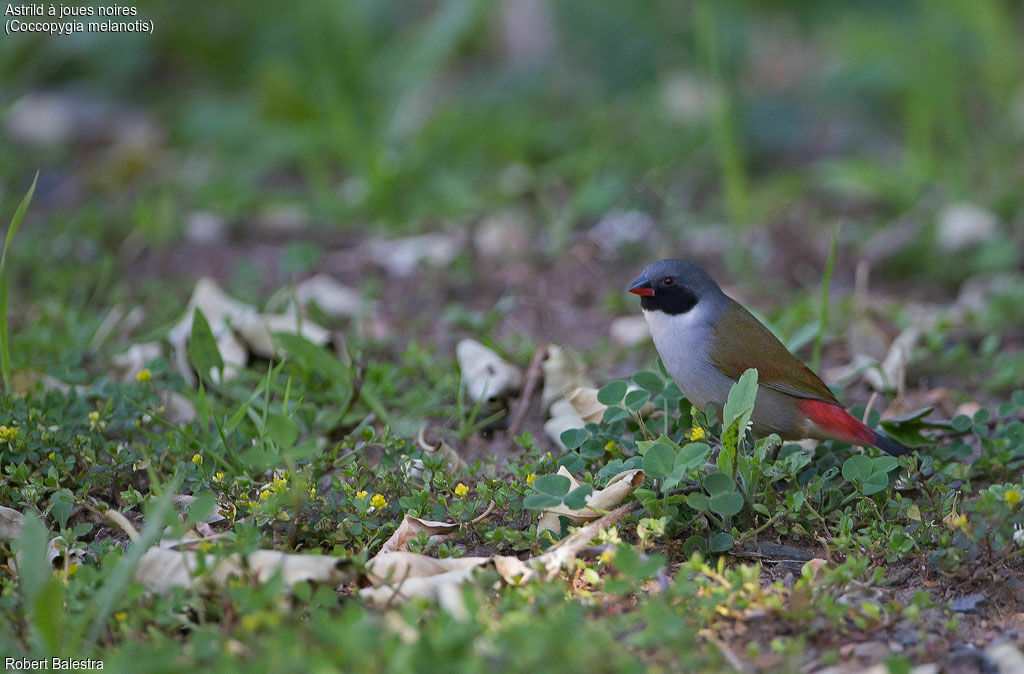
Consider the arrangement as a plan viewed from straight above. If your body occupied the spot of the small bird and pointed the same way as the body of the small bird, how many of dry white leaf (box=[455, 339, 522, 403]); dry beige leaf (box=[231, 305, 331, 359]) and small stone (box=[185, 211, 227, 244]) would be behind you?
0

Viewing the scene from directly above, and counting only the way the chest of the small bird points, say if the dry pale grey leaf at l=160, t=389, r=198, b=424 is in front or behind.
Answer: in front

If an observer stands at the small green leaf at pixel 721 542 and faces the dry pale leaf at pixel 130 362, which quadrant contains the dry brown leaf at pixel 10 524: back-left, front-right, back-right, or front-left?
front-left

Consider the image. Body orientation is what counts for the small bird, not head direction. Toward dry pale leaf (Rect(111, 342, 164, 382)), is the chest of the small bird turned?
yes

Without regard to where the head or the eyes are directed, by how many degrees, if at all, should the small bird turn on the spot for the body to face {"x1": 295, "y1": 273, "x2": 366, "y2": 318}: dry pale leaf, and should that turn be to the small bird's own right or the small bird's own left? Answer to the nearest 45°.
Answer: approximately 45° to the small bird's own right

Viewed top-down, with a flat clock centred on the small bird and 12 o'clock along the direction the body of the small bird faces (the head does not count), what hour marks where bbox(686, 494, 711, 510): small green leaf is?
The small green leaf is roughly at 9 o'clock from the small bird.

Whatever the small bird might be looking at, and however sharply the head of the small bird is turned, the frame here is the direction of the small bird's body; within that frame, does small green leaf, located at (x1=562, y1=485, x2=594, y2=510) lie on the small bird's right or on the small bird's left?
on the small bird's left

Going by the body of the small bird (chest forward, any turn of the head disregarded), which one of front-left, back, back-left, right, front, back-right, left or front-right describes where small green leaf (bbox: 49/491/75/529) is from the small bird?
front-left

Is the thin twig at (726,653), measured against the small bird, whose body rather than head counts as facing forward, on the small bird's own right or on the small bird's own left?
on the small bird's own left

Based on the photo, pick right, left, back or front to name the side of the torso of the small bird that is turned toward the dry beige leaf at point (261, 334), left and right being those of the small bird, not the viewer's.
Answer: front

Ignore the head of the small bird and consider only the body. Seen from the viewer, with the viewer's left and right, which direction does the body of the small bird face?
facing to the left of the viewer
